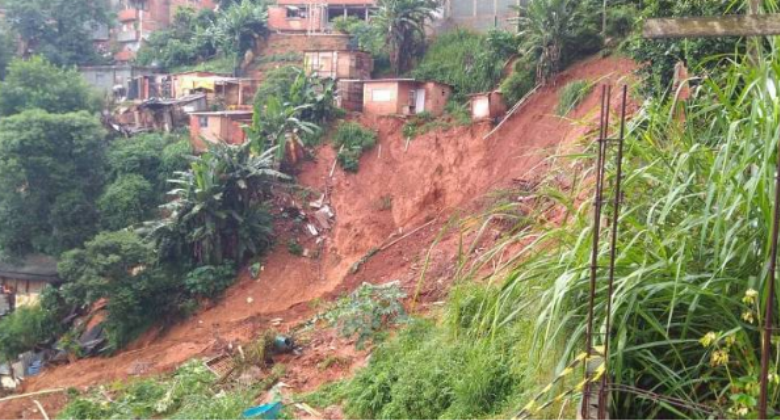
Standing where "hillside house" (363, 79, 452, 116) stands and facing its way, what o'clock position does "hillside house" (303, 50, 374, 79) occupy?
"hillside house" (303, 50, 374, 79) is roughly at 5 o'clock from "hillside house" (363, 79, 452, 116).

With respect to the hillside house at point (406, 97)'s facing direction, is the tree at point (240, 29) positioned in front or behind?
behind

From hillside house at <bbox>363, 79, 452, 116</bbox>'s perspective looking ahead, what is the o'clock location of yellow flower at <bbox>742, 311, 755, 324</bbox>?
The yellow flower is roughly at 12 o'clock from the hillside house.

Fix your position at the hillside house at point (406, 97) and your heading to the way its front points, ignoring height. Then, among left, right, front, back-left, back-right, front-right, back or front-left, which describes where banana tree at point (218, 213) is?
front-right

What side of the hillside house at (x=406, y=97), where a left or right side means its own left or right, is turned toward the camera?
front

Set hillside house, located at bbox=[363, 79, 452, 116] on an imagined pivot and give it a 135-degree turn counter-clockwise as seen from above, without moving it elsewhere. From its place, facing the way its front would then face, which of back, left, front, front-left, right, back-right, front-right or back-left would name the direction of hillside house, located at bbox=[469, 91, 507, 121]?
right

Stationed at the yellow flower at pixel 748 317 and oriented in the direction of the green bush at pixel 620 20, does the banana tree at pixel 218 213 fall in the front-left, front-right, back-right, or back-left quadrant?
front-left

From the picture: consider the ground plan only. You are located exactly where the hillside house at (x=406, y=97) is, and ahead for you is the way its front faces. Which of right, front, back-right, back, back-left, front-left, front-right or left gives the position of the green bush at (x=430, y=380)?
front

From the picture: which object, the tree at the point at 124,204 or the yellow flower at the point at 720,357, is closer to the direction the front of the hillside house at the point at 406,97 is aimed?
the yellow flower

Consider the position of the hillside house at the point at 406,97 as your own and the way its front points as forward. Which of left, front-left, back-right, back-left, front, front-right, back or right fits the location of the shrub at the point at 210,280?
front-right

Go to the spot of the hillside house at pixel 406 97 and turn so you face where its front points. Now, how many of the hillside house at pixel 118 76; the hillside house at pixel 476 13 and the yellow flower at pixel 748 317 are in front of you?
1

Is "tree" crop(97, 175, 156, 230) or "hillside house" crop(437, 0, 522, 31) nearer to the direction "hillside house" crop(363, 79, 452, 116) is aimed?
the tree

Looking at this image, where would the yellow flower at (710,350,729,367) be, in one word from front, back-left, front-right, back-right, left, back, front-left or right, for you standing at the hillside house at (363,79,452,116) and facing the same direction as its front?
front

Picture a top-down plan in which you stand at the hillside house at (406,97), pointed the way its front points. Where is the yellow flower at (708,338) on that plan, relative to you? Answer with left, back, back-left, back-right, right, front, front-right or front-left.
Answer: front

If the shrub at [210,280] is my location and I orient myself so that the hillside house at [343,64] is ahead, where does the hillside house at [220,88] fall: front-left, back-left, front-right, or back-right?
front-left

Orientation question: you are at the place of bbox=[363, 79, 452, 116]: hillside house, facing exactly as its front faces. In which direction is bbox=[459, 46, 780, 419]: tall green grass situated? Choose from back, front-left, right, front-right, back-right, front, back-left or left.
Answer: front

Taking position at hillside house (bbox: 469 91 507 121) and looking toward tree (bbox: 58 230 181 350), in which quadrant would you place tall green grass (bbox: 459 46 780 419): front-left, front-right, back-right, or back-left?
front-left

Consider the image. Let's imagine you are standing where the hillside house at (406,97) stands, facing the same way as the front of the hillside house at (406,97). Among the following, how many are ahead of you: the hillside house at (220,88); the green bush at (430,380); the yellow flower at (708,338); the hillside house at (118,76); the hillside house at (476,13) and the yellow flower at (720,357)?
3

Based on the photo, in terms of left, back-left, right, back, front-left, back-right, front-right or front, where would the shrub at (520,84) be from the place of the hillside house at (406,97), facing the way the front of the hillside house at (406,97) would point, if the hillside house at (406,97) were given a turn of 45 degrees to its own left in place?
front

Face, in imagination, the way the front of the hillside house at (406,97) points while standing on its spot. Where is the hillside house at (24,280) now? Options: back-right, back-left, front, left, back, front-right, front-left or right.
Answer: right
